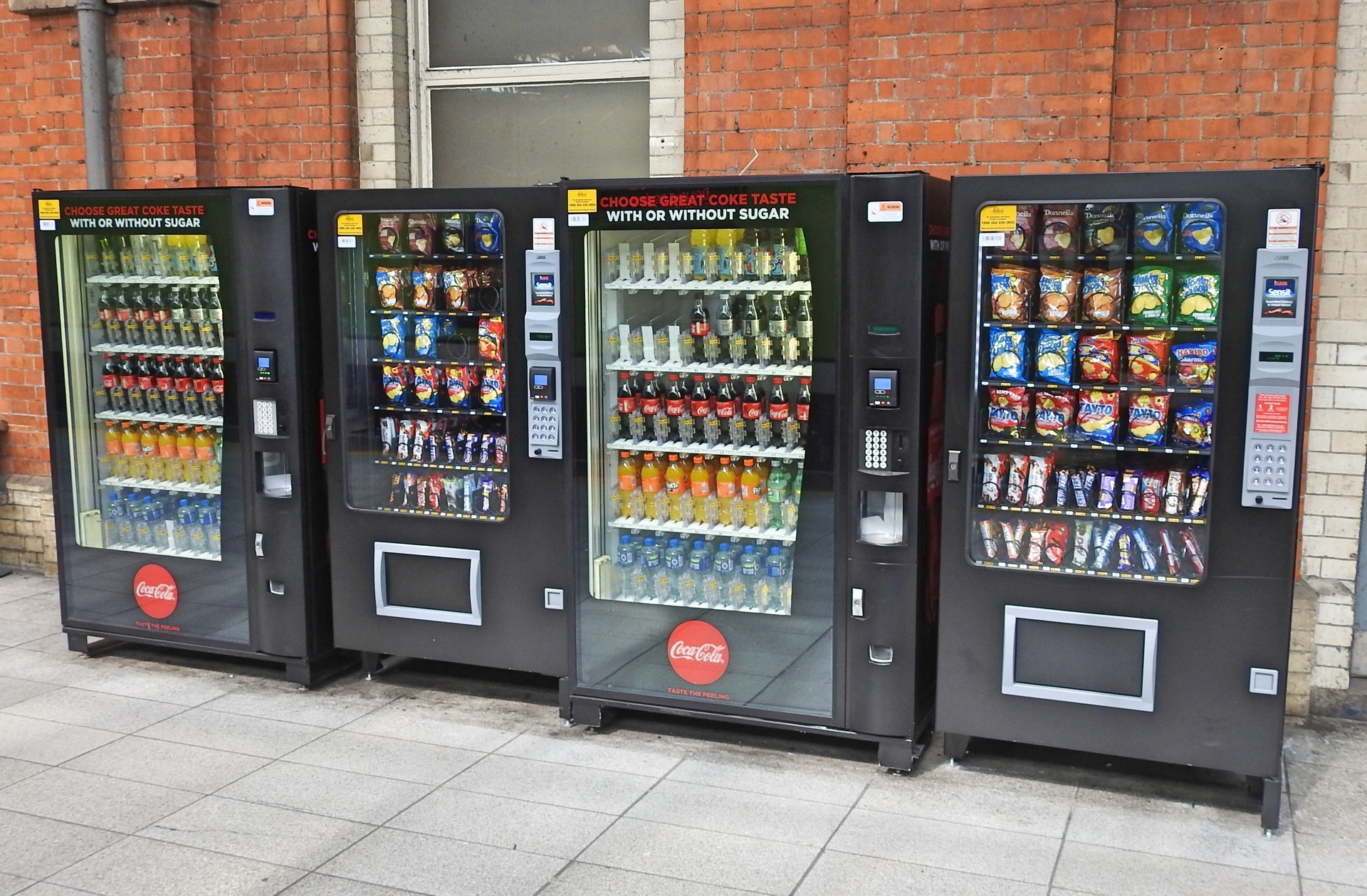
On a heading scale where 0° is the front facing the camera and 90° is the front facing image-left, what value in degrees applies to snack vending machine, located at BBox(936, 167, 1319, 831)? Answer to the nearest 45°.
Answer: approximately 0°

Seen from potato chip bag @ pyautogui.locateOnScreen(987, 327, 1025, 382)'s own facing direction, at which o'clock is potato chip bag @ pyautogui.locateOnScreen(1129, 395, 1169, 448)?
potato chip bag @ pyautogui.locateOnScreen(1129, 395, 1169, 448) is roughly at 9 o'clock from potato chip bag @ pyautogui.locateOnScreen(987, 327, 1025, 382).

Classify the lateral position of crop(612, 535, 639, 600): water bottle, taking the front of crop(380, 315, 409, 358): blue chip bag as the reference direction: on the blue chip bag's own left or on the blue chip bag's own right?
on the blue chip bag's own left

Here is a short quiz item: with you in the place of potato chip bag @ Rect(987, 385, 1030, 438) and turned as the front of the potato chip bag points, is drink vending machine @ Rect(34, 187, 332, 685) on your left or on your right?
on your right

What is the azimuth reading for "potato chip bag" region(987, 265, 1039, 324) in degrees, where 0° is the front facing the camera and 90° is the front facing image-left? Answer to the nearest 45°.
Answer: approximately 0°

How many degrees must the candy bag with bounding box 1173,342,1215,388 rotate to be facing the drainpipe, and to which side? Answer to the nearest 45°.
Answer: approximately 90° to its right

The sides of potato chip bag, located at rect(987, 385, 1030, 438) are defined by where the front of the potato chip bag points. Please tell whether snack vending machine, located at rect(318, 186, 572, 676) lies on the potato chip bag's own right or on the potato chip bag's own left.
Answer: on the potato chip bag's own right
